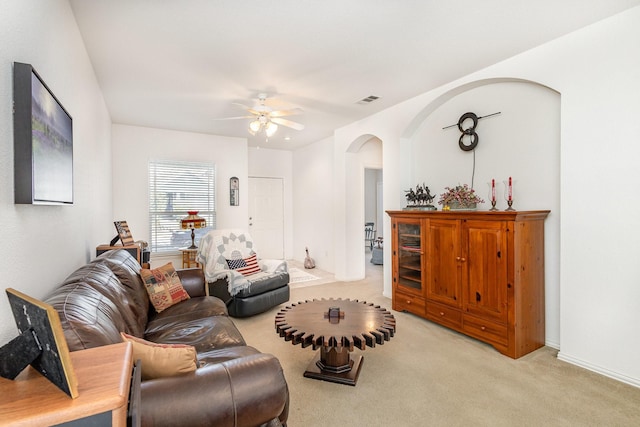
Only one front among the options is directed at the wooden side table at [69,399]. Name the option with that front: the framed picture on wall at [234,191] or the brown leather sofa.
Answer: the framed picture on wall

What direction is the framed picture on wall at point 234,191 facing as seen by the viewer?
toward the camera

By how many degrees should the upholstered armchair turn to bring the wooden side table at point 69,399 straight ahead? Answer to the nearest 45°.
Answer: approximately 45° to its right

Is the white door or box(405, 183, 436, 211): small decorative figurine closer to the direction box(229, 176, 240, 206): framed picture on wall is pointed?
the small decorative figurine

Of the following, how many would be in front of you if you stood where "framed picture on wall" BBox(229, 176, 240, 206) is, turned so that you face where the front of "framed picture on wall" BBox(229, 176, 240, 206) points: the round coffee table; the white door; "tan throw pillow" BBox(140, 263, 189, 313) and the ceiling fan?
3

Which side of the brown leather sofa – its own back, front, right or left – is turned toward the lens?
right

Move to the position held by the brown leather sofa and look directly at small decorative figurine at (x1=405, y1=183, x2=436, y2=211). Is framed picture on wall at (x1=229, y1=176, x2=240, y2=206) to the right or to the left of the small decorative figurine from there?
left

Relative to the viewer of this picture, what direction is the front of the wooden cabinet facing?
facing the viewer and to the left of the viewer

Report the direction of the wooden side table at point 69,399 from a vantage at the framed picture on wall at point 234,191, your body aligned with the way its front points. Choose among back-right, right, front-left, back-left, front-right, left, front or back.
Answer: front

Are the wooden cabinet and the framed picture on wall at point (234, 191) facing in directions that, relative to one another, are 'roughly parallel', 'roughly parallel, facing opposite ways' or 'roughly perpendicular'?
roughly perpendicular

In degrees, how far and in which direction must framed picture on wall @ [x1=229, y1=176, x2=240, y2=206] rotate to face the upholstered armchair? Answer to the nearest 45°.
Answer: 0° — it already faces it

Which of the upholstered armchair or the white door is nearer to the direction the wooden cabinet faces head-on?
the upholstered armchair

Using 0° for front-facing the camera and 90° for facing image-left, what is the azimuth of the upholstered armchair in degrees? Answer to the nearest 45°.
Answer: approximately 315°

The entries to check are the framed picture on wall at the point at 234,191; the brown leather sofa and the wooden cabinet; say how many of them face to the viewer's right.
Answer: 1

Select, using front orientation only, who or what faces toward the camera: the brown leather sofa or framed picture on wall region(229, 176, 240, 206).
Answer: the framed picture on wall

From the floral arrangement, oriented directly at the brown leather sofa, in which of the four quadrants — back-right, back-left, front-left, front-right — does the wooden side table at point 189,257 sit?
front-right

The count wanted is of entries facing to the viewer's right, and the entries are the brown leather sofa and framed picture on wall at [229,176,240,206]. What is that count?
1
